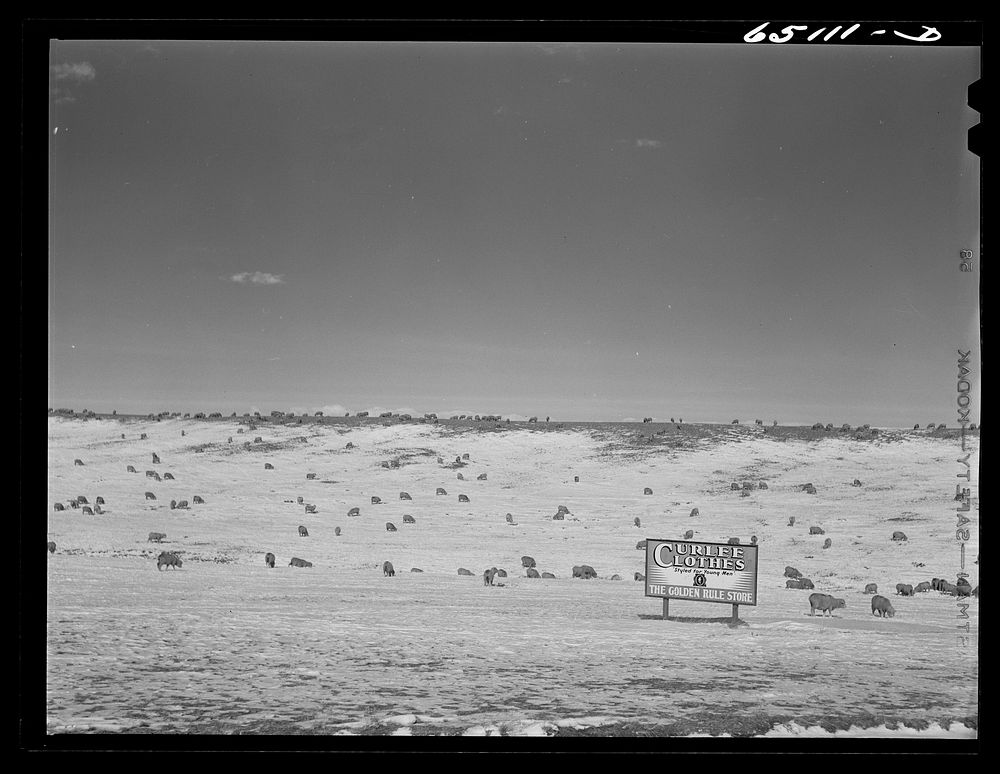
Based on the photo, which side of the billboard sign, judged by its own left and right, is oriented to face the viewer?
front

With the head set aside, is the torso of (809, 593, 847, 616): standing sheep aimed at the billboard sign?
no

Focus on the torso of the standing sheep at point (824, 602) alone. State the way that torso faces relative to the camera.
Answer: to the viewer's right

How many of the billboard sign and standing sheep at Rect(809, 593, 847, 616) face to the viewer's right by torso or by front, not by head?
1

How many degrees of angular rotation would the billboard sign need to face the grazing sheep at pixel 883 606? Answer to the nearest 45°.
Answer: approximately 135° to its left

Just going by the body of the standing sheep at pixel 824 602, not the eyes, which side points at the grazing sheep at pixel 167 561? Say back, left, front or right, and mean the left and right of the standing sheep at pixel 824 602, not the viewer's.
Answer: back

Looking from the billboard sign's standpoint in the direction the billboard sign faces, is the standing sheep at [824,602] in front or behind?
behind

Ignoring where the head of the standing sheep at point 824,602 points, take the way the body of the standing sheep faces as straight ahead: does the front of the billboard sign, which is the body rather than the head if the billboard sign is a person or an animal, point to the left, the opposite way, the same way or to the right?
to the right

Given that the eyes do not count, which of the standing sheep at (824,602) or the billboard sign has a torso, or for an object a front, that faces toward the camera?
the billboard sign
